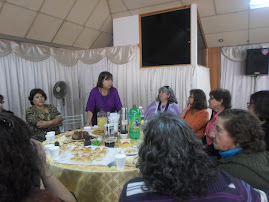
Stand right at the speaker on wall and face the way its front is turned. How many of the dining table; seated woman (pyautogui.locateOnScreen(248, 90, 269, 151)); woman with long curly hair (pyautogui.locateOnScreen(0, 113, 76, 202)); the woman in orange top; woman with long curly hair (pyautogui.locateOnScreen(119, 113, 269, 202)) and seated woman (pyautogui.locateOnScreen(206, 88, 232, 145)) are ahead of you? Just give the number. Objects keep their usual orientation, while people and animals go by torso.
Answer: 6

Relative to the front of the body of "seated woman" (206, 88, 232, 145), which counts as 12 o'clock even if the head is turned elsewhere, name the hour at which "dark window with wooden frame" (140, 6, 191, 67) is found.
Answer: The dark window with wooden frame is roughly at 2 o'clock from the seated woman.

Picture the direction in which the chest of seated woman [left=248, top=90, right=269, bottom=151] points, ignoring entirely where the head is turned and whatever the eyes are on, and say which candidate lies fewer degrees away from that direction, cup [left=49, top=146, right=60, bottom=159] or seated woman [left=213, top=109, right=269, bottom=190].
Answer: the cup

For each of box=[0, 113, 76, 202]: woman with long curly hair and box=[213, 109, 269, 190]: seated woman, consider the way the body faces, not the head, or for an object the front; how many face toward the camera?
0

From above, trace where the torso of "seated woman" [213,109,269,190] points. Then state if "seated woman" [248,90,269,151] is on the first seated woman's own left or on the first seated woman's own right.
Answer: on the first seated woman's own right

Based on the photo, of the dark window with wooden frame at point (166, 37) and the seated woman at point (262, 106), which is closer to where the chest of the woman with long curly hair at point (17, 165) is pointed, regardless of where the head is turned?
the dark window with wooden frame

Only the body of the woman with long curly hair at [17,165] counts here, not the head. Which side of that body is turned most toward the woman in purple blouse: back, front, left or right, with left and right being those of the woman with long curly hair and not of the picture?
front

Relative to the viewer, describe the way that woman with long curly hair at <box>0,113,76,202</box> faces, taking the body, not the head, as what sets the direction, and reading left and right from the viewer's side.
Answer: facing away from the viewer and to the right of the viewer

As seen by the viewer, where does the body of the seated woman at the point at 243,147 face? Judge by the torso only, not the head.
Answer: to the viewer's left

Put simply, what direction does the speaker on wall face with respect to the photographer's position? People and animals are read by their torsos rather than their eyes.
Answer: facing the viewer

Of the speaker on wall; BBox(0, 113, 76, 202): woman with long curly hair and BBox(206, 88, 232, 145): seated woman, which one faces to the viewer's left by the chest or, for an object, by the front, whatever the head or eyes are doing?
the seated woman

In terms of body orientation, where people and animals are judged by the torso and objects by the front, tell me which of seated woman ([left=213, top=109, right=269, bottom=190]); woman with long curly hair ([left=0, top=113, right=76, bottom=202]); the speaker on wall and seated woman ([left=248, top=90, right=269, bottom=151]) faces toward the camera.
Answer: the speaker on wall

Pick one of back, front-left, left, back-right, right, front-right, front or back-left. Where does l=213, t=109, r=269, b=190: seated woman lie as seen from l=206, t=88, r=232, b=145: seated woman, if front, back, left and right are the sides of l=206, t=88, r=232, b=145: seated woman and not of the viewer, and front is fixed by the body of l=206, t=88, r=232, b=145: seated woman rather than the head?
left

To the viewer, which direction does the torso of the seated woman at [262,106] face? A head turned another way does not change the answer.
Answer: to the viewer's left

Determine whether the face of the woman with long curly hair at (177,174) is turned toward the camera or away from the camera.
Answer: away from the camera
